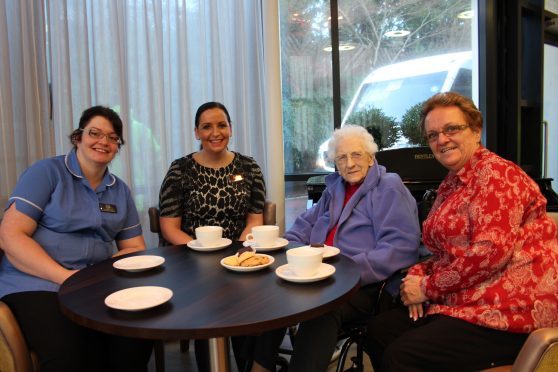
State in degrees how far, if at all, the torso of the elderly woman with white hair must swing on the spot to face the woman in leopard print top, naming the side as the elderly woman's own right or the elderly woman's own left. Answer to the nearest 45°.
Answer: approximately 90° to the elderly woman's own right

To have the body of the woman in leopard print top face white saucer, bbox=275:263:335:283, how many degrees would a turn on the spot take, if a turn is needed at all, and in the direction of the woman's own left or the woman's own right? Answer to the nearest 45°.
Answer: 0° — they already face it

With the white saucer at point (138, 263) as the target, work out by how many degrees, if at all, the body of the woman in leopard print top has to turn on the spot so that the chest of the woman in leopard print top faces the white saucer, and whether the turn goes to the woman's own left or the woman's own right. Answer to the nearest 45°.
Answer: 0° — they already face it

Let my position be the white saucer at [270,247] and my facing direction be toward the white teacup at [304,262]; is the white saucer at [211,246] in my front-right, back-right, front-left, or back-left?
back-right

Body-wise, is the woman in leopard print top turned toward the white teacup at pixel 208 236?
yes

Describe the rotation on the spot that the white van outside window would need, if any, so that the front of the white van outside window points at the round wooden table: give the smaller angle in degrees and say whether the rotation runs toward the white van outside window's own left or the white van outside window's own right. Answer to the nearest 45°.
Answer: approximately 45° to the white van outside window's own left

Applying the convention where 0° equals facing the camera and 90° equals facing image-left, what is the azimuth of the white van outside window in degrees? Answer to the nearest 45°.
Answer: approximately 45°

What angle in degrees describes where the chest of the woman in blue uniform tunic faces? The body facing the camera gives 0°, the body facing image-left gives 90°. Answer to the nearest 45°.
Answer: approximately 315°

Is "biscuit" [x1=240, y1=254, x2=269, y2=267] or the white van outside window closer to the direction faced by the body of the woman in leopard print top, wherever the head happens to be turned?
the biscuit

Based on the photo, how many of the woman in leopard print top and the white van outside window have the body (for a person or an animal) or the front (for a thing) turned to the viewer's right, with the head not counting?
0

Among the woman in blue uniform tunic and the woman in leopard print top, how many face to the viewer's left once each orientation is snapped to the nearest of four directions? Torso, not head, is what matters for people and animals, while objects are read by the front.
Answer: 0

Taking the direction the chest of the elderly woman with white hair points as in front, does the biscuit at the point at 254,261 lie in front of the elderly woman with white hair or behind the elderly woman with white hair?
in front
